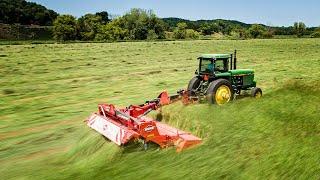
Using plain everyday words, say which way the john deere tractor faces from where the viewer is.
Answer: facing away from the viewer and to the right of the viewer

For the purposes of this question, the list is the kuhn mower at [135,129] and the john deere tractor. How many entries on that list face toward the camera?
0

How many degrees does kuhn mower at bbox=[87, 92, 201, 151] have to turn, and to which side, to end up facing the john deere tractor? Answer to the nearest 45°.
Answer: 0° — it already faces it

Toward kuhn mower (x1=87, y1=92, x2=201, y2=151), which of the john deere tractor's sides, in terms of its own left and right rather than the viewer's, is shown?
back

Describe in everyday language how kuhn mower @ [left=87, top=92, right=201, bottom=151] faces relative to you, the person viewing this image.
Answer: facing away from the viewer and to the right of the viewer
